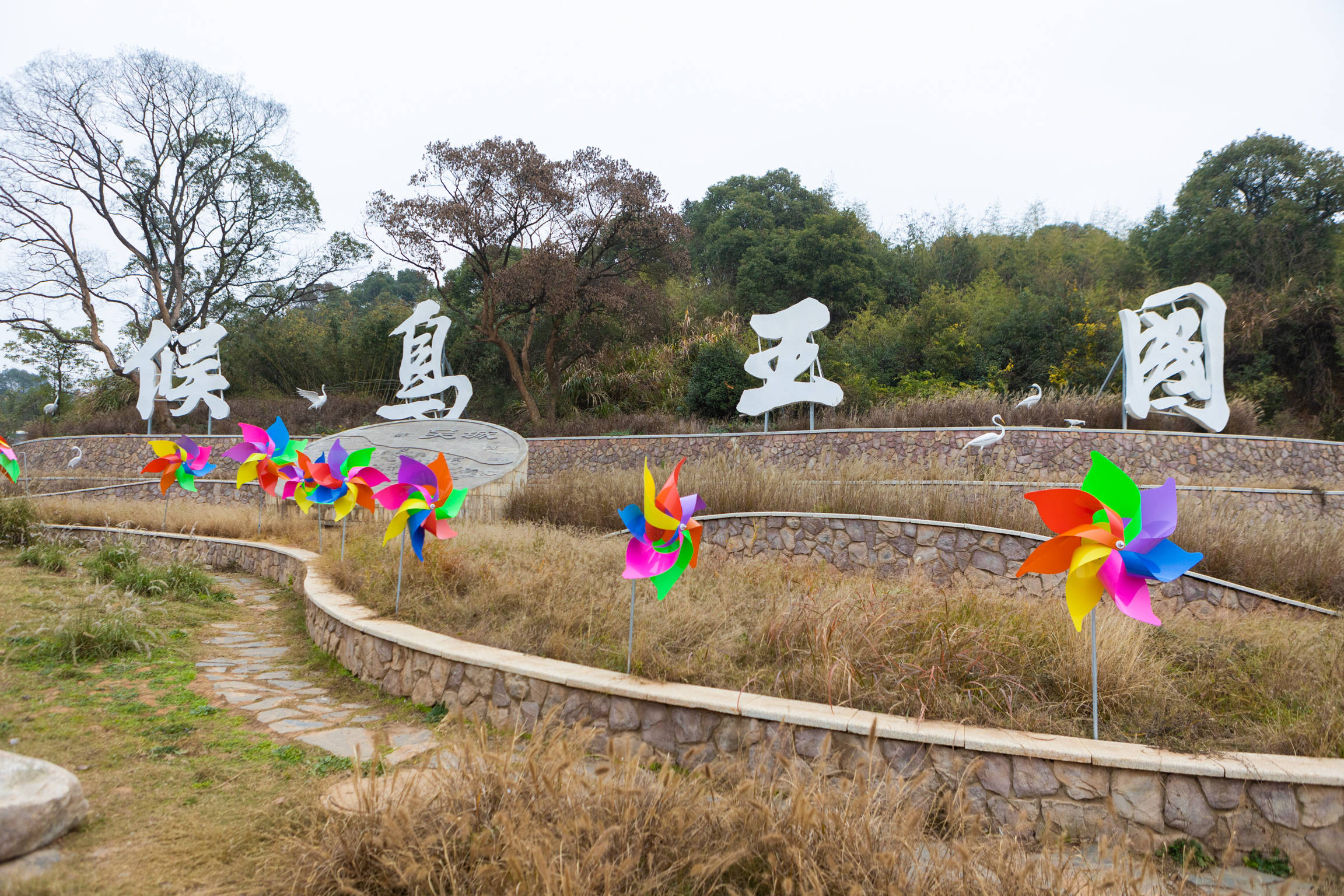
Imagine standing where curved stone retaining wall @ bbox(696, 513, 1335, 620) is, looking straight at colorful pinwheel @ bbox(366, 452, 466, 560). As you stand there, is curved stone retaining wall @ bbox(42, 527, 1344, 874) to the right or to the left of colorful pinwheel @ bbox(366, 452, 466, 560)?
left

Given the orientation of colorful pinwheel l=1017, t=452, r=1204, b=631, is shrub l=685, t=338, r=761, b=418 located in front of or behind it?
behind

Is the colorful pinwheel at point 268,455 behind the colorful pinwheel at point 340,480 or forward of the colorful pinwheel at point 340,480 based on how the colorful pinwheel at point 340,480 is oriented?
behind

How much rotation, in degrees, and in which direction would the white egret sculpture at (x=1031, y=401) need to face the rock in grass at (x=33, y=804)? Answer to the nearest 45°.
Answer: approximately 90° to its right

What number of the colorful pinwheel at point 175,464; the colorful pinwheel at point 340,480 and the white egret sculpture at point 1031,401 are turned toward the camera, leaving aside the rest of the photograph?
2

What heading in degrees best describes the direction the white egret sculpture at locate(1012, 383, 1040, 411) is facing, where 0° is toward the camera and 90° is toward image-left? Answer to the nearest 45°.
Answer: approximately 270°

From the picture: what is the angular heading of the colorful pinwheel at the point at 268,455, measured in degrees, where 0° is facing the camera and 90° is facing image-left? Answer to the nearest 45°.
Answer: approximately 0°

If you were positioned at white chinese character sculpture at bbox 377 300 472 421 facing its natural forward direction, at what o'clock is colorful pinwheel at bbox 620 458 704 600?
The colorful pinwheel is roughly at 12 o'clock from the white chinese character sculpture.
